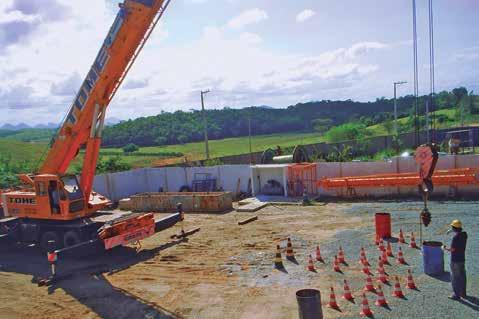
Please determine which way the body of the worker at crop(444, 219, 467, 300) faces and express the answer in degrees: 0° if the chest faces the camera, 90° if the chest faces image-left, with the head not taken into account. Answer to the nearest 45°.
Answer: approximately 90°

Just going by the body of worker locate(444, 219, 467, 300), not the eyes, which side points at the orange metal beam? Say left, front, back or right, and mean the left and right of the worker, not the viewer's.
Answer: right

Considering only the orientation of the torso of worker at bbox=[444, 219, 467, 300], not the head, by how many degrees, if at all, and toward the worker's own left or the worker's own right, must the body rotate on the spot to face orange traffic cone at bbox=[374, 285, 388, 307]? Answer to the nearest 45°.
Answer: approximately 45° to the worker's own left

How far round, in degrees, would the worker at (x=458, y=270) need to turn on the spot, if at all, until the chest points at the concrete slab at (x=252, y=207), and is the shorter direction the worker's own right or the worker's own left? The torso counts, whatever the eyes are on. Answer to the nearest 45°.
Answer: approximately 45° to the worker's own right

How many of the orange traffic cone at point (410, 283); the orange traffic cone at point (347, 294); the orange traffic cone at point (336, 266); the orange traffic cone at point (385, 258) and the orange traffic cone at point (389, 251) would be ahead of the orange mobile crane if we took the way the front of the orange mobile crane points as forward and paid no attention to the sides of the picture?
5

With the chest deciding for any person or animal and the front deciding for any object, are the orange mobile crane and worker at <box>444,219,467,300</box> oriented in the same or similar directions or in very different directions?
very different directions

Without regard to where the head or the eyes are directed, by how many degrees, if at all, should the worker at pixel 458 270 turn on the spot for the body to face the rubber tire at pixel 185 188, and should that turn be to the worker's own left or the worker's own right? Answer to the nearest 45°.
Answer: approximately 45° to the worker's own right

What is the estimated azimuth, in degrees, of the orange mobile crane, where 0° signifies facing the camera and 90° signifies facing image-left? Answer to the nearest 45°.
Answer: approximately 315°

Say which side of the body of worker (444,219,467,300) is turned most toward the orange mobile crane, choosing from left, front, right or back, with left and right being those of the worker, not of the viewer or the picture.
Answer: front

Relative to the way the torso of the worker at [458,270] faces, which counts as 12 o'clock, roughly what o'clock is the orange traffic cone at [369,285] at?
The orange traffic cone is roughly at 12 o'clock from the worker.

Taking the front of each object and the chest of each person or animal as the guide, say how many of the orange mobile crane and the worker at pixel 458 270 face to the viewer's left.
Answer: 1
